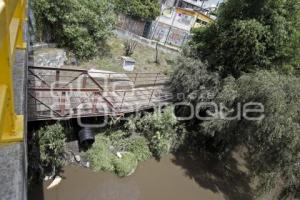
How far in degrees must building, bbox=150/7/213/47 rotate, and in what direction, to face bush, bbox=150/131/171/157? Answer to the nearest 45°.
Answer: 0° — it already faces it

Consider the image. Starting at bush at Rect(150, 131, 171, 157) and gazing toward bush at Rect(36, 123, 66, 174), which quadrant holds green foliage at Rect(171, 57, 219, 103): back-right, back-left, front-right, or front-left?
back-right

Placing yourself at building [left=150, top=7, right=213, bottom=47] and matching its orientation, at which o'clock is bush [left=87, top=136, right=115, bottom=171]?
The bush is roughly at 12 o'clock from the building.

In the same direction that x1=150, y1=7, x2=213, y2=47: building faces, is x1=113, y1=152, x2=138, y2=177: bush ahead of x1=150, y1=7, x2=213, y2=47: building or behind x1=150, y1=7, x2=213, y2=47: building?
ahead

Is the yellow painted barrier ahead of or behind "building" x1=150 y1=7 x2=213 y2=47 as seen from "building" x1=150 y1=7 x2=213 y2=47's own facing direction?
ahead

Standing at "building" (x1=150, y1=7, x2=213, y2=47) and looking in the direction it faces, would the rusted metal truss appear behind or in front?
in front

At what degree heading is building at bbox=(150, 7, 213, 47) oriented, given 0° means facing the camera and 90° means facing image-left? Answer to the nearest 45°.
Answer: approximately 0°

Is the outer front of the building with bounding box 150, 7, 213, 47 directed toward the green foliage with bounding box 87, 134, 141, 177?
yes

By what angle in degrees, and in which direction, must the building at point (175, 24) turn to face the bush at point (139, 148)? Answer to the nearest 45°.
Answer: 0° — it already faces it
